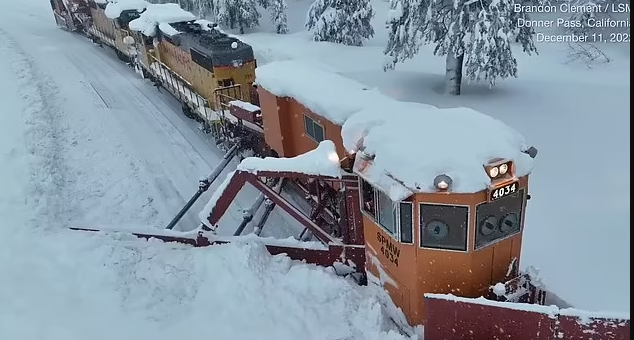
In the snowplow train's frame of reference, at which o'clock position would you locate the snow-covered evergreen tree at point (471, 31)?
The snow-covered evergreen tree is roughly at 8 o'clock from the snowplow train.

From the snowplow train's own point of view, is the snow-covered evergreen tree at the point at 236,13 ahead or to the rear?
to the rear

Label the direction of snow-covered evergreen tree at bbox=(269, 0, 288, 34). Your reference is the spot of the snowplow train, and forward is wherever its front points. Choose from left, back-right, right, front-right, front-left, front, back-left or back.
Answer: back-left
